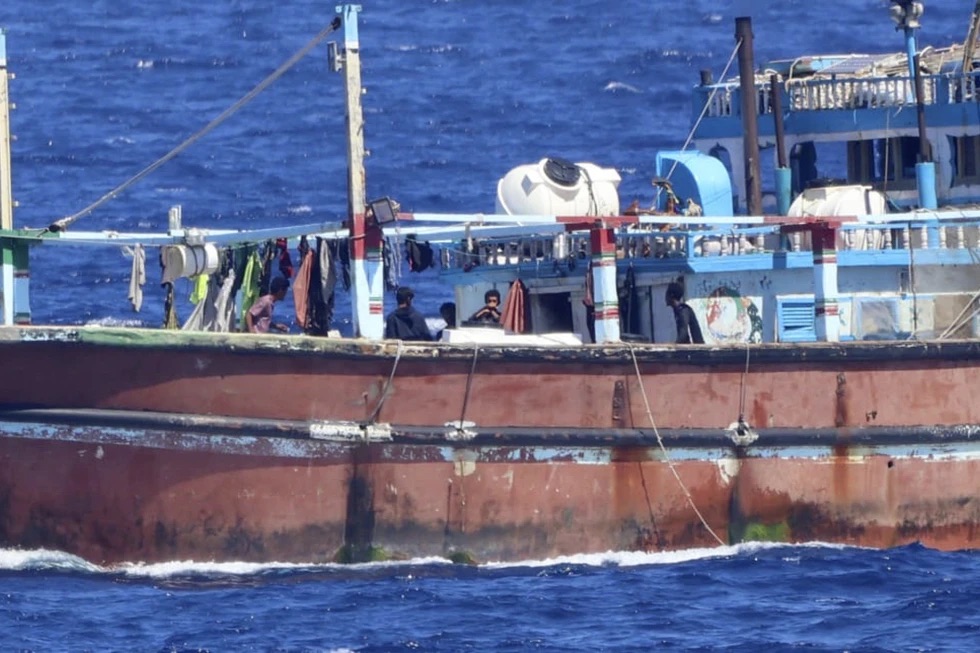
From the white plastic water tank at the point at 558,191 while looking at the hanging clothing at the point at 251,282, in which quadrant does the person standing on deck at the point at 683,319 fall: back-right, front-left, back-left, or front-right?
back-left

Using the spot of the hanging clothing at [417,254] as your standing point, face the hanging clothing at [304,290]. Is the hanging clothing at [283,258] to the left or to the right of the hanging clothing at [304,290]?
right

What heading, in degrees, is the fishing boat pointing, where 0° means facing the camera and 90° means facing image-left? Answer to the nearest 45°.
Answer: approximately 90°

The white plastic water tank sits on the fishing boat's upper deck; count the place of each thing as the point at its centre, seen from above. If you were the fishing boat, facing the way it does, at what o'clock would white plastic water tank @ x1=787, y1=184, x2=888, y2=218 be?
The white plastic water tank is roughly at 5 o'clock from the fishing boat.
